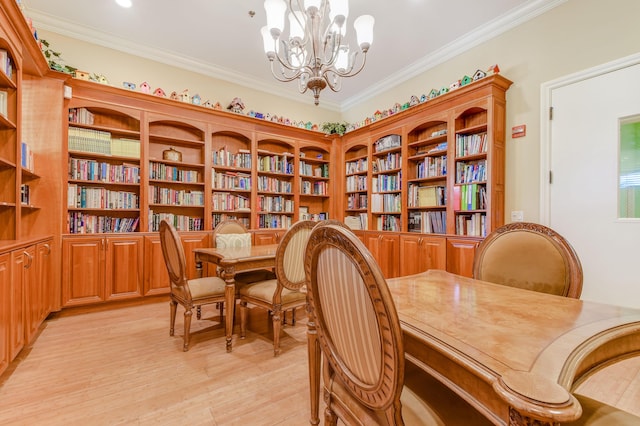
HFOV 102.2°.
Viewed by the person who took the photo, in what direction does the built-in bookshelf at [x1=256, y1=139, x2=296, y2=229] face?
facing the viewer and to the right of the viewer

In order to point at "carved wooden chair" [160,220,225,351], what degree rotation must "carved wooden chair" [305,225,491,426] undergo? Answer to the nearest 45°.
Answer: approximately 90° to its left

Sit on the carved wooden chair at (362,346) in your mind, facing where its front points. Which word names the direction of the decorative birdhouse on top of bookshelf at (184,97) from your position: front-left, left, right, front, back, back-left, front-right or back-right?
left

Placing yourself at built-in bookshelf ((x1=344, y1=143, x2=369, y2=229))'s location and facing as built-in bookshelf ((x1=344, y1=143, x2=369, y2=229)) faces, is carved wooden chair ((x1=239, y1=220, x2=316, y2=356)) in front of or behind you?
in front

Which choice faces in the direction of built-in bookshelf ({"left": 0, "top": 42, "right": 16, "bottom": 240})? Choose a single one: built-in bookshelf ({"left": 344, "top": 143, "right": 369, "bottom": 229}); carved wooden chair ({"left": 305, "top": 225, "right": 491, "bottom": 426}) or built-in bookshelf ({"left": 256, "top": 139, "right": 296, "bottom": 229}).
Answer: built-in bookshelf ({"left": 344, "top": 143, "right": 369, "bottom": 229})

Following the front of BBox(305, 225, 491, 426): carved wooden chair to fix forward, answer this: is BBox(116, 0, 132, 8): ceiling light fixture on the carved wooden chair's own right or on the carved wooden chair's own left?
on the carved wooden chair's own left

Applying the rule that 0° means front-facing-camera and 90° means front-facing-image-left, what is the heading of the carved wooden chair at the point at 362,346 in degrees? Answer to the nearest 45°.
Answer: approximately 225°

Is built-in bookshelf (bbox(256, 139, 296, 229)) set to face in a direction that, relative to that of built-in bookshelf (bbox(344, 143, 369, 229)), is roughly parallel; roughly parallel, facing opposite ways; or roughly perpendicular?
roughly perpendicular

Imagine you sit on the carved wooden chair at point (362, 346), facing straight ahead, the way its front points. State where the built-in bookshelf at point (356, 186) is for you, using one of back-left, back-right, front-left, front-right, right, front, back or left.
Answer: front-left

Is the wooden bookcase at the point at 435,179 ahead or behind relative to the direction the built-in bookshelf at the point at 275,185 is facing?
ahead

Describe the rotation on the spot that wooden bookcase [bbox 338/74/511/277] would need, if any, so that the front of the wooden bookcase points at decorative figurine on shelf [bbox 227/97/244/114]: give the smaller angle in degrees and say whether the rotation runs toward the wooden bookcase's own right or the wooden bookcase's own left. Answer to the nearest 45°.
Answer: approximately 45° to the wooden bookcase's own right

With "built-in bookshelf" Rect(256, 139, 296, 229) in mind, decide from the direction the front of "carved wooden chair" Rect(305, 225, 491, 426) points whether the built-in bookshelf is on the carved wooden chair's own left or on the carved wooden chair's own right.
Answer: on the carved wooden chair's own left

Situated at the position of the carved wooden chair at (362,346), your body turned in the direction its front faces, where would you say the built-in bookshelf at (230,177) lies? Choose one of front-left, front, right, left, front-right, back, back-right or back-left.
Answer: left

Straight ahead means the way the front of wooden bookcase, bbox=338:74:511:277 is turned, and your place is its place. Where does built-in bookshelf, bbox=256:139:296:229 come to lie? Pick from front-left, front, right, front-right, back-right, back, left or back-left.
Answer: front-right

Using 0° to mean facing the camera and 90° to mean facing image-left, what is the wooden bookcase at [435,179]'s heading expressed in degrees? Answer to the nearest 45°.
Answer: approximately 45°

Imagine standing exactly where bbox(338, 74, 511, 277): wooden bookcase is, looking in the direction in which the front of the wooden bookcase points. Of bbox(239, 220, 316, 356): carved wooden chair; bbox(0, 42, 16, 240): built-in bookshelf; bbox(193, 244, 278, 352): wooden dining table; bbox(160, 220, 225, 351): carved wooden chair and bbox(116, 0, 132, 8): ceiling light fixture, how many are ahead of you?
5
